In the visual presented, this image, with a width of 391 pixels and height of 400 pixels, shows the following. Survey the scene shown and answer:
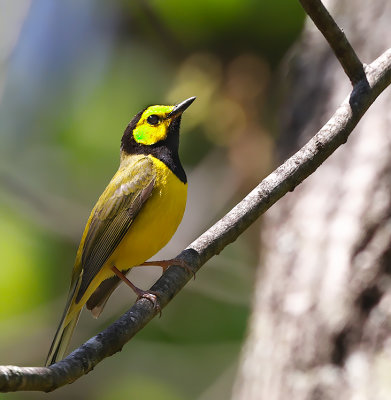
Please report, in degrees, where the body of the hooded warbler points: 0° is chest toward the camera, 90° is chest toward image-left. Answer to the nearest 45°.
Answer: approximately 270°

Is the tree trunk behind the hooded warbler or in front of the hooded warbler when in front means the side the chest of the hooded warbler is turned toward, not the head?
in front
